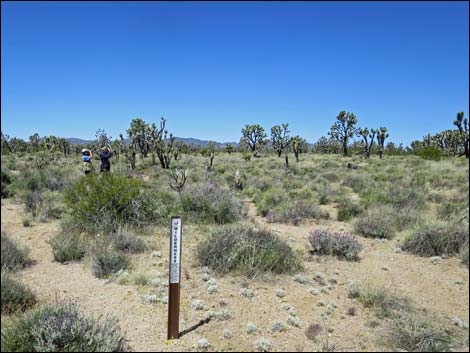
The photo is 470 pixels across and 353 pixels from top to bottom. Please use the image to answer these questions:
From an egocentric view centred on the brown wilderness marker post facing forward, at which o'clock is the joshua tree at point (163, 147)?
The joshua tree is roughly at 6 o'clock from the brown wilderness marker post.

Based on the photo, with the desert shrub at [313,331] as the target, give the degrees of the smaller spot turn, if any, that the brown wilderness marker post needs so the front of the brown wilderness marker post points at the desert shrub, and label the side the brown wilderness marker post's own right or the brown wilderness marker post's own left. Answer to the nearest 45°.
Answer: approximately 90° to the brown wilderness marker post's own left

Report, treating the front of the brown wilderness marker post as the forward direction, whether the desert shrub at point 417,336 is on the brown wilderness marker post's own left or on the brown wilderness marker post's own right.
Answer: on the brown wilderness marker post's own left

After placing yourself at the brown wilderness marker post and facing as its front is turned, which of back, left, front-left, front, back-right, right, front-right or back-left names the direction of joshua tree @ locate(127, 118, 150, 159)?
back

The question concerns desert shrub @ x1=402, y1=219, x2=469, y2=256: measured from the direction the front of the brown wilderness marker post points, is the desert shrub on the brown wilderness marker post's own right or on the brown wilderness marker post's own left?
on the brown wilderness marker post's own left

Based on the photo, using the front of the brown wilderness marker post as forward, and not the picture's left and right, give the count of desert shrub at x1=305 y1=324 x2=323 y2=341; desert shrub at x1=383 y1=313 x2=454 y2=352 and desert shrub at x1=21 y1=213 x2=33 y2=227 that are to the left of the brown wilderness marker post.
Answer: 2

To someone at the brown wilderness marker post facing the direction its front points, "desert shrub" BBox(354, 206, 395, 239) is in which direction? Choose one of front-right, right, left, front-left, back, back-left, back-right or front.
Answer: back-left

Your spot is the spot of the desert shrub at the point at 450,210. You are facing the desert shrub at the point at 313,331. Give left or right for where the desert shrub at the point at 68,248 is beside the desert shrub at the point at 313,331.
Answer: right

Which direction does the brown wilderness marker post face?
toward the camera

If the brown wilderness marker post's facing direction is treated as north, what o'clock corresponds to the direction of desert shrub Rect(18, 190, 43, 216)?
The desert shrub is roughly at 5 o'clock from the brown wilderness marker post.

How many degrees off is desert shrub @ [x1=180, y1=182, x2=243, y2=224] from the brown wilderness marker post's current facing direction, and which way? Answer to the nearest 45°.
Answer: approximately 180°

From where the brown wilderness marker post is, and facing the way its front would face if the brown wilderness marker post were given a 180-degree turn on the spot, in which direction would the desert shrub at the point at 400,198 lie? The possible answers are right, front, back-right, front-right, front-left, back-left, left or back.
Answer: front-right

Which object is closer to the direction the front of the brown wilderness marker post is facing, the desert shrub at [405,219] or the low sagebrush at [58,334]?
the low sagebrush

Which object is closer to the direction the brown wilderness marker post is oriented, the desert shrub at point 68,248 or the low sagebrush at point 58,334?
the low sagebrush

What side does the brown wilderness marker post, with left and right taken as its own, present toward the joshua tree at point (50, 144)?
back

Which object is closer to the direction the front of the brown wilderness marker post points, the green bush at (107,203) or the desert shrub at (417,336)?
the desert shrub

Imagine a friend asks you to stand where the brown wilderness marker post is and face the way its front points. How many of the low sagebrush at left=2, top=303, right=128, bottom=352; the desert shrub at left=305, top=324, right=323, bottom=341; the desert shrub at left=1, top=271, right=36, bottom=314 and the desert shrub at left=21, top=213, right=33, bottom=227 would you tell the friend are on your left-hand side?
1

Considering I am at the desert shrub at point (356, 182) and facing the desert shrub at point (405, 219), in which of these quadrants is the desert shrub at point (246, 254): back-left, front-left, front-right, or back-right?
front-right

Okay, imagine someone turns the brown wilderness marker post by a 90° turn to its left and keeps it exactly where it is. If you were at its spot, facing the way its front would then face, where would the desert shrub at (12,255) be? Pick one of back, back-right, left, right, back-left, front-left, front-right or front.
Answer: back-left

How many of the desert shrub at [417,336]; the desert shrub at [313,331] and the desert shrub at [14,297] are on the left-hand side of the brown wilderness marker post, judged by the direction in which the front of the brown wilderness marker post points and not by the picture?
2
